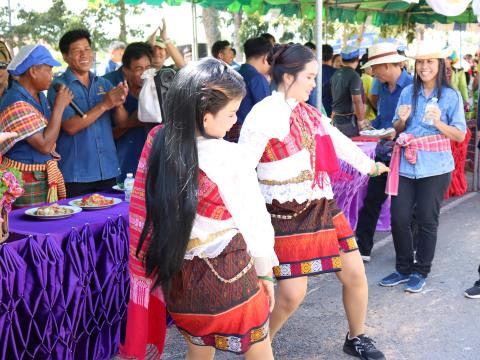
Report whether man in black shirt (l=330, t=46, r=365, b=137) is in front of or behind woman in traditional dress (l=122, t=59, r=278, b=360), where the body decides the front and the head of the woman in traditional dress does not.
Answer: in front

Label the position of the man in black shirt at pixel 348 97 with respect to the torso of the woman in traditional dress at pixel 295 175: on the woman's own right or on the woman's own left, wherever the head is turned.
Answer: on the woman's own left

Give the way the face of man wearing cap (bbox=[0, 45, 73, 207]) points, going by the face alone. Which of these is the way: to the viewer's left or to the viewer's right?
to the viewer's right

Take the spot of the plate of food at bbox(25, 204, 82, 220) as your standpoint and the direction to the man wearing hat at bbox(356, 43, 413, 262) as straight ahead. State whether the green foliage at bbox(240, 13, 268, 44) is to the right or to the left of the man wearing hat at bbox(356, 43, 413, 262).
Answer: left

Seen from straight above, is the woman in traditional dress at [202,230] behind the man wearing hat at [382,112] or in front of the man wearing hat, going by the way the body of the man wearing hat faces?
in front

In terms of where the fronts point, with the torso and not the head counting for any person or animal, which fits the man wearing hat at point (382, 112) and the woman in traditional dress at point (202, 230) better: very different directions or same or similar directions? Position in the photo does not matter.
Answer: very different directions

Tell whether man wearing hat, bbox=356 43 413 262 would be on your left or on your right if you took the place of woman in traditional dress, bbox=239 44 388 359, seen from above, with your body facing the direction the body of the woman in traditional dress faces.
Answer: on your left

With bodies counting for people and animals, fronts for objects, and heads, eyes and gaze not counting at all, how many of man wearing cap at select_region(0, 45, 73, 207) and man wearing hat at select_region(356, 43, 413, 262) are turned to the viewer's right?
1

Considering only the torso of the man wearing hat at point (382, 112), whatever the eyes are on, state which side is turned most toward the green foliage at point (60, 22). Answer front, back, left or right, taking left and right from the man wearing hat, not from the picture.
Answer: right

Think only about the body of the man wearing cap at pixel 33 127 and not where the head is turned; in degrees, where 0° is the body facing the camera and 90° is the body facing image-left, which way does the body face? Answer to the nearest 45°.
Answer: approximately 270°

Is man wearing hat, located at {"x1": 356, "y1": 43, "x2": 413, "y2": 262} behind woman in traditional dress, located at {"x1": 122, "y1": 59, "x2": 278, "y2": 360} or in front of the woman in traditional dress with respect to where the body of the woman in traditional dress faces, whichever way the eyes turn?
in front

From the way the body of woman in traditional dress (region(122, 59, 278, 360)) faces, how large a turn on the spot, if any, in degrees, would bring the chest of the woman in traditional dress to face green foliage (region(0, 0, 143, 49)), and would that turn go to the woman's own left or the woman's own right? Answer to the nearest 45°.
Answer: approximately 45° to the woman's own left
